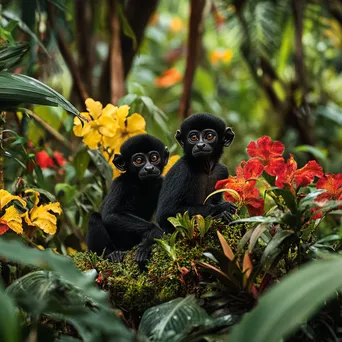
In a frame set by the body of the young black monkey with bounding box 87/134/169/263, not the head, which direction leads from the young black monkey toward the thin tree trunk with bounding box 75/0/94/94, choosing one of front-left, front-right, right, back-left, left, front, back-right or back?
back-left

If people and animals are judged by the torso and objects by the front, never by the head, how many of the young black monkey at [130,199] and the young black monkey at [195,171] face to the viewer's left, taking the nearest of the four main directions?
0

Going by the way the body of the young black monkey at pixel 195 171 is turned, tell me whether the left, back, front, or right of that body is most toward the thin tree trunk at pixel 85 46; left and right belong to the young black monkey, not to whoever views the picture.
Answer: back

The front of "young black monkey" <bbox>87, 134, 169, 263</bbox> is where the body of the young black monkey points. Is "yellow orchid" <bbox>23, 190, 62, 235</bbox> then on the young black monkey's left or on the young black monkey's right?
on the young black monkey's right

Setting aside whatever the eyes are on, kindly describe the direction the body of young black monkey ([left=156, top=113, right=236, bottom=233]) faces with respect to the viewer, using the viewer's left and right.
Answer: facing the viewer and to the right of the viewer

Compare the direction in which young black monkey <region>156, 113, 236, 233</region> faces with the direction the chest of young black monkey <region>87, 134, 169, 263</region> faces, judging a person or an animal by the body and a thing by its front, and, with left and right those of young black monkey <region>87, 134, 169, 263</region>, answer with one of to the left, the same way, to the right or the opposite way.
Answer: the same way

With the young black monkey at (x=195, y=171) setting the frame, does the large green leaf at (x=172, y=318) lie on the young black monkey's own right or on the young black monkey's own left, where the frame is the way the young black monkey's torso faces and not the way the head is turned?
on the young black monkey's own right
